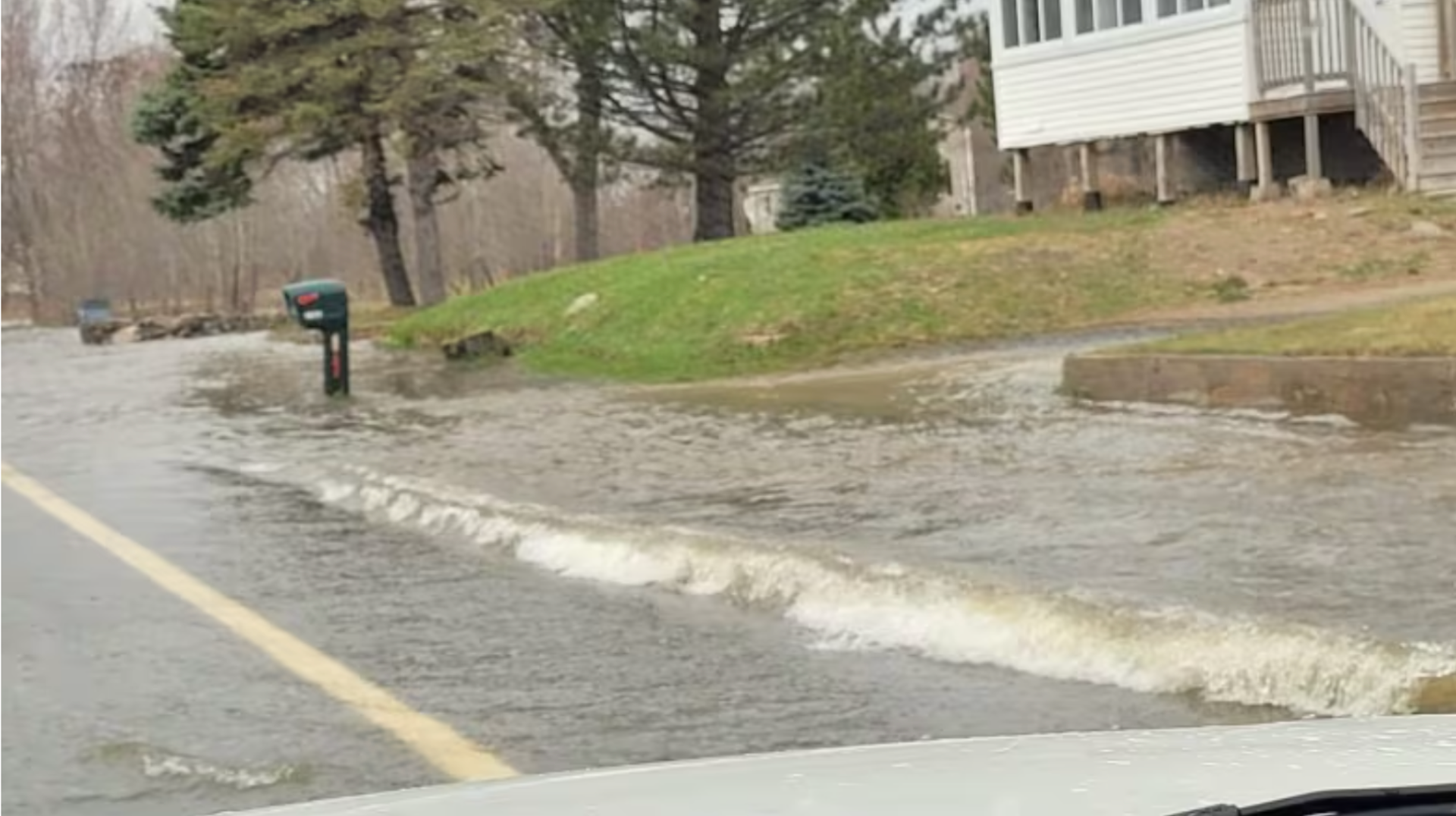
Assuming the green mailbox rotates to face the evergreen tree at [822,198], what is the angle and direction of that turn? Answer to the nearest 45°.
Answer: approximately 135° to its right

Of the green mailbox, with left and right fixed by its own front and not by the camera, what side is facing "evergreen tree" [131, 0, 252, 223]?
right

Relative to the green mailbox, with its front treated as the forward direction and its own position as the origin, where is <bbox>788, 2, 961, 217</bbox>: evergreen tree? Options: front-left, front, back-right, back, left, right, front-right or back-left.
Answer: back-right

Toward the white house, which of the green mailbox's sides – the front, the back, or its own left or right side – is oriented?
back

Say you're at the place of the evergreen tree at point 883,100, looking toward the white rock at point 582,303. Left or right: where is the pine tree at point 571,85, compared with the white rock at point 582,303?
right

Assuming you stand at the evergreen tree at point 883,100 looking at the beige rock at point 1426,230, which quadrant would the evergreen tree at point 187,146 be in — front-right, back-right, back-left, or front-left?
back-right

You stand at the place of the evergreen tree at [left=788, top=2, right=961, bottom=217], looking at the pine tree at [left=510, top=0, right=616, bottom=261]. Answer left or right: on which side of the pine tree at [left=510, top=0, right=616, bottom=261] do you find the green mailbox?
left

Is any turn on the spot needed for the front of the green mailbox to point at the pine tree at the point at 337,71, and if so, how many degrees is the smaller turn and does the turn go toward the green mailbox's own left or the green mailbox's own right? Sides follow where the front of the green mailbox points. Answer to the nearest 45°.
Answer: approximately 90° to the green mailbox's own right

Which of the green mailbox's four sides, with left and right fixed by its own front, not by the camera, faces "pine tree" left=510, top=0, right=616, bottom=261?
right

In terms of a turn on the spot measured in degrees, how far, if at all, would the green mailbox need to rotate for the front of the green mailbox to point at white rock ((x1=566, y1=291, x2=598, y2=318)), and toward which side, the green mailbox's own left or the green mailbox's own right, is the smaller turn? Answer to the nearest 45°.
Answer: approximately 135° to the green mailbox's own right

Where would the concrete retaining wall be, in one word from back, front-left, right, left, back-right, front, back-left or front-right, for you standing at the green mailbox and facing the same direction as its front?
back-left

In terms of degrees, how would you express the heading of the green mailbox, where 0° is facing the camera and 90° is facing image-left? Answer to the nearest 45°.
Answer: approximately 90°

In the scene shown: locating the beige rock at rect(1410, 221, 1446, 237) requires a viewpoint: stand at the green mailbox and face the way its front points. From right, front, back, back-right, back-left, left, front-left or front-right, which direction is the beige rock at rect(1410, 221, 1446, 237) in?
back
